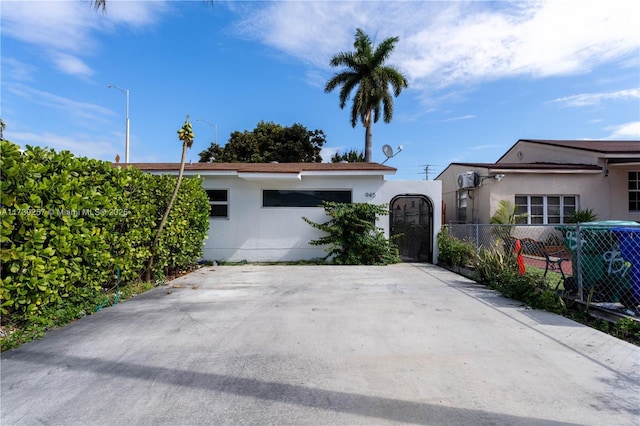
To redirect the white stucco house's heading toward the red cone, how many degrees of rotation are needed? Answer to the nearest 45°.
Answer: approximately 45° to its left

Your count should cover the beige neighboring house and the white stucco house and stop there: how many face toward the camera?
2

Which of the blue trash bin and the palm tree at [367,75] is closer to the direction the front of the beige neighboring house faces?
the blue trash bin

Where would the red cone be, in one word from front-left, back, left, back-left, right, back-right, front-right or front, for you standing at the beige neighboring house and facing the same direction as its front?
front

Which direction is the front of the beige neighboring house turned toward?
toward the camera

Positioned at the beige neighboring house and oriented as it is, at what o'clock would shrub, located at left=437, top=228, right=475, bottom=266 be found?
The shrub is roughly at 1 o'clock from the beige neighboring house.

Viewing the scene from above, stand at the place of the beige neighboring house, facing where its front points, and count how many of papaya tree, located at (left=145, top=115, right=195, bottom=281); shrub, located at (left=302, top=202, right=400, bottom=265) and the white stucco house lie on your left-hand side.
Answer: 0

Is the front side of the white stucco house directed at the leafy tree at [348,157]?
no

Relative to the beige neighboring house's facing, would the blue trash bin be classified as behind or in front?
in front

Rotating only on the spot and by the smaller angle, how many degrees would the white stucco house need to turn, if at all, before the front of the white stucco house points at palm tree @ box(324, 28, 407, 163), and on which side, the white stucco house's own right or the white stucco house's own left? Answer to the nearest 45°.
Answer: approximately 135° to the white stucco house's own left

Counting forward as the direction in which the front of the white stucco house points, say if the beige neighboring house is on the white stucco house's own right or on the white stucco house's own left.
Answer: on the white stucco house's own left

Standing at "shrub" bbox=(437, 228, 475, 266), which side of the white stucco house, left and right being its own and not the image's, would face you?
left

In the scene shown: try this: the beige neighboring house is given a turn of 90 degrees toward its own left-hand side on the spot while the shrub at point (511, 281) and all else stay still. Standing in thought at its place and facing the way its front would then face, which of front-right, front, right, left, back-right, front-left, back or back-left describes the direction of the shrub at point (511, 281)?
right

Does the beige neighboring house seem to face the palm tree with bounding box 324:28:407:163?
no

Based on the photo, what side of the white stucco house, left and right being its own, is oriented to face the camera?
front

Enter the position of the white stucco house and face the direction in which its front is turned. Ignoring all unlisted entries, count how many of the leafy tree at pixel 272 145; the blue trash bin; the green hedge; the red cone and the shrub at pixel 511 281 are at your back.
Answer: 1

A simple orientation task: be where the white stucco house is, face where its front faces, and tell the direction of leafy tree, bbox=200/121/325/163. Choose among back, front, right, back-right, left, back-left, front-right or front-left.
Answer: back

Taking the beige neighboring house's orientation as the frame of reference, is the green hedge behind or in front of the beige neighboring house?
in front

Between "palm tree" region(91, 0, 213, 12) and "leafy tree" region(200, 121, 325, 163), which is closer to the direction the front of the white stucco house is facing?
the palm tree
